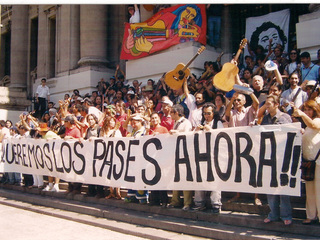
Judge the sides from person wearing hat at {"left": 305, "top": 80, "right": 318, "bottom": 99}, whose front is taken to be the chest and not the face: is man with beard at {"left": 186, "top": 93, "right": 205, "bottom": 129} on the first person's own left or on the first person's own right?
on the first person's own right

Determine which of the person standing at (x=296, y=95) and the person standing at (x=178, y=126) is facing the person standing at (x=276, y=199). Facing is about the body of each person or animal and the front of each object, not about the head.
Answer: the person standing at (x=296, y=95)

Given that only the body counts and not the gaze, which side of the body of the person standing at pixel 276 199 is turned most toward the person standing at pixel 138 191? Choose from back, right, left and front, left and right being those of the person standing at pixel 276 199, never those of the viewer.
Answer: right

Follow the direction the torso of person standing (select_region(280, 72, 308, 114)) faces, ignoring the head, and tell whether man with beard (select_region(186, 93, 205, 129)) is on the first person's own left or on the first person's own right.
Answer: on the first person's own right

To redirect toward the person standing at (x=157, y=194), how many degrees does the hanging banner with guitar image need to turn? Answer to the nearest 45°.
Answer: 0° — it already faces them

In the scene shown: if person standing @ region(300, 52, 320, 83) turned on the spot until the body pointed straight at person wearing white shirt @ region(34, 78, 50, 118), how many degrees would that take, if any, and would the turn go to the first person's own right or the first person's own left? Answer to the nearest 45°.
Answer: approximately 90° to the first person's own right

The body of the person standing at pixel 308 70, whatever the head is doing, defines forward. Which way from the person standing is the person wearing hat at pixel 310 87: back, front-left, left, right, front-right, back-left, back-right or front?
front-left
